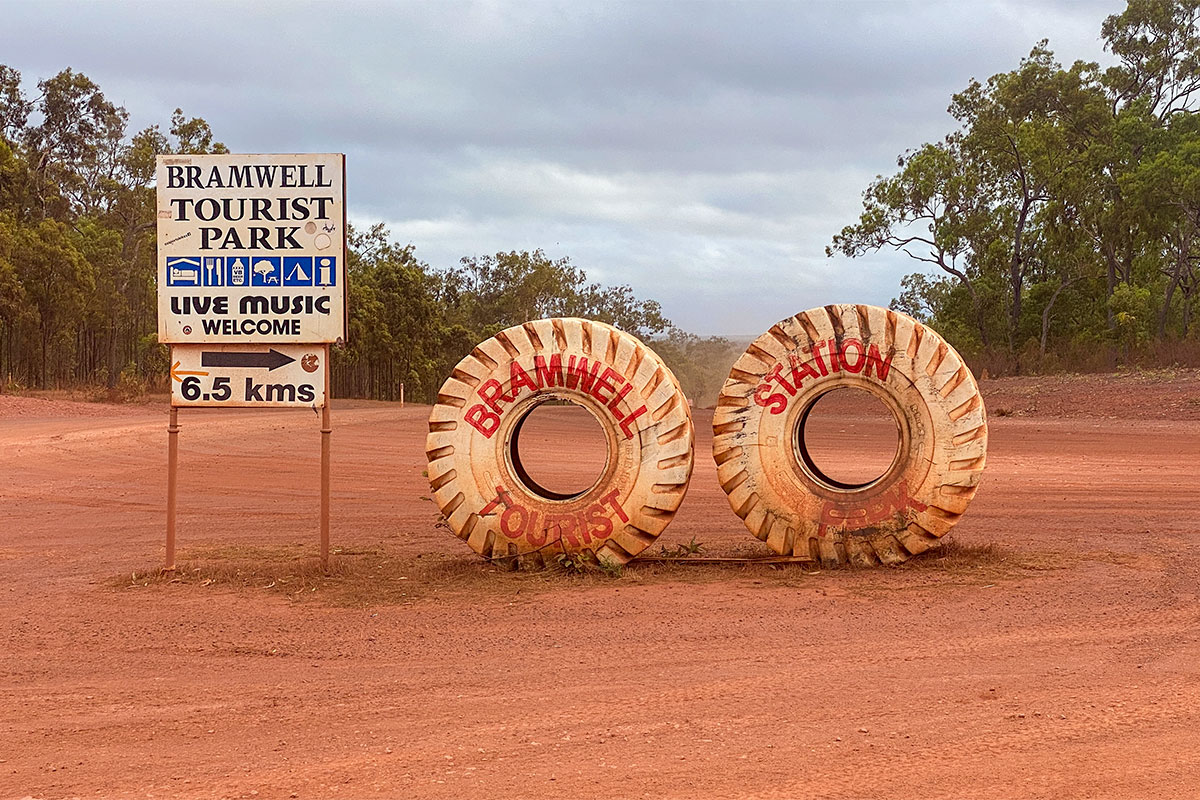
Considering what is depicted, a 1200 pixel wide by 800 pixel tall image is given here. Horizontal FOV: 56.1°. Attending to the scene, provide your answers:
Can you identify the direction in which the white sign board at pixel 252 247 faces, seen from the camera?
facing the viewer

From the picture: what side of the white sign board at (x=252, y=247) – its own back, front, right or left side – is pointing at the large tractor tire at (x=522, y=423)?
left

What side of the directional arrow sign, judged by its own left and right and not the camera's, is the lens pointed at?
front

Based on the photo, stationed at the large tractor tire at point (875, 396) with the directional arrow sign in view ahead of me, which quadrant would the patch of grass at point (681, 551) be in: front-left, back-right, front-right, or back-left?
front-right

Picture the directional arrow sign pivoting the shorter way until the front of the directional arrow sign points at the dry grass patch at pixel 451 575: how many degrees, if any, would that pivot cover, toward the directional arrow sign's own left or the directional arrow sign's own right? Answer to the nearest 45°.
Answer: approximately 45° to the directional arrow sign's own left

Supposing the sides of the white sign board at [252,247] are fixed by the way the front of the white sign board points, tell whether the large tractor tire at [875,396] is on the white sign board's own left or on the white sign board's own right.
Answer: on the white sign board's own left

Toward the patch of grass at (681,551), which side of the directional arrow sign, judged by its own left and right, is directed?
left

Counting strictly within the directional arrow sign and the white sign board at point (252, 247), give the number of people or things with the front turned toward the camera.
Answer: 2
